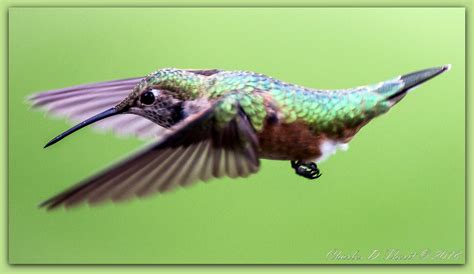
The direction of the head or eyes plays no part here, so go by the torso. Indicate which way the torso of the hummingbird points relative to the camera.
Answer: to the viewer's left

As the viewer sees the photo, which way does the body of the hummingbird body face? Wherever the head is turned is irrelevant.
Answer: to the viewer's left
